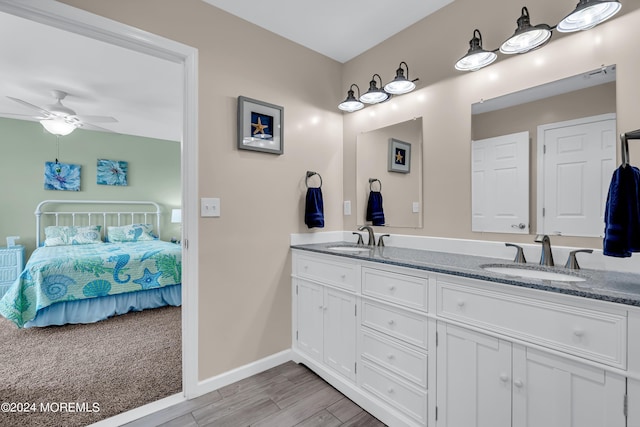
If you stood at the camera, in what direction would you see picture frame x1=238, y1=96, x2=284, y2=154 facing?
facing the viewer and to the right of the viewer

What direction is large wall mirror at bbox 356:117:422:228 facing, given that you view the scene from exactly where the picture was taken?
facing the viewer and to the left of the viewer

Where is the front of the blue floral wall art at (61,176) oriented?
toward the camera

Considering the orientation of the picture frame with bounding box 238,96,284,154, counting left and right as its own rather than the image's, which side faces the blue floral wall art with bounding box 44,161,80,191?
back

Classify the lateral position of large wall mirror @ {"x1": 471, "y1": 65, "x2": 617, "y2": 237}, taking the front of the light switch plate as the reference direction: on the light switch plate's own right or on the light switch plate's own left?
on the light switch plate's own left

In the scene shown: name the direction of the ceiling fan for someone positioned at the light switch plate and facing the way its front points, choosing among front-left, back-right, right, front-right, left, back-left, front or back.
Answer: back-right

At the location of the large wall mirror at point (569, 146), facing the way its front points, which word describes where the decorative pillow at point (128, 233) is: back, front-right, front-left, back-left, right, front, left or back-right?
front-right

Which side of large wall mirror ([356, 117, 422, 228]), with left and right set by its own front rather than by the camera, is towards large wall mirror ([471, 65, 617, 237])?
left

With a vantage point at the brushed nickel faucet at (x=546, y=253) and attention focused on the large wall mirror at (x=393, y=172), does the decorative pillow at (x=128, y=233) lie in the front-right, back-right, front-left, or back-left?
front-left

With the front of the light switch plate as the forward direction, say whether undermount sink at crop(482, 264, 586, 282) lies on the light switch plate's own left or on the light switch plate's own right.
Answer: on the light switch plate's own left

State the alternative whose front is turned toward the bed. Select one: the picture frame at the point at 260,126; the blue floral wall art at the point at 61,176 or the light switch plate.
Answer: the blue floral wall art

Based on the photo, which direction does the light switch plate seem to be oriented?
toward the camera

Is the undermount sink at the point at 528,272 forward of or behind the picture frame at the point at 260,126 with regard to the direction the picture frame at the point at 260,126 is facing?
forward
